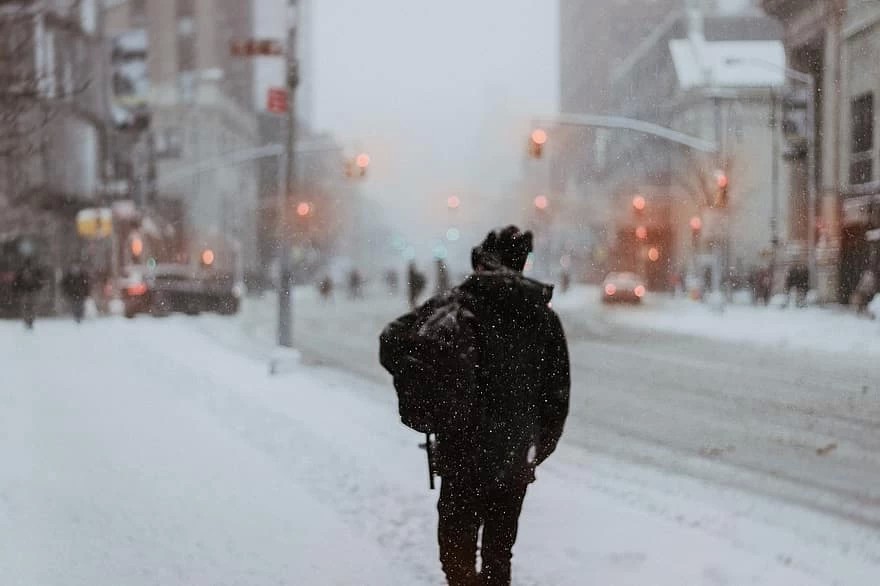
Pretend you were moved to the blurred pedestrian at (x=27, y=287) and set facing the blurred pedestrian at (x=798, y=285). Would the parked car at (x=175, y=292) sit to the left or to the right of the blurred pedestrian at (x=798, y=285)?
left

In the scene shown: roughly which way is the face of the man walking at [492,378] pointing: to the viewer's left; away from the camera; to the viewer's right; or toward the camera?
away from the camera

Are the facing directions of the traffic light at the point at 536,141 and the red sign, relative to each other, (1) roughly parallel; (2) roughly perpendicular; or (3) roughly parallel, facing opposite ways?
roughly parallel

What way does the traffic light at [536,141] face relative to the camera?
toward the camera

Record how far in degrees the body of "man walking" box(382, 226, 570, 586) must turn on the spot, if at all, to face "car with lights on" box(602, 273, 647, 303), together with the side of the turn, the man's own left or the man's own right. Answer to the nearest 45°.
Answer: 0° — they already face it

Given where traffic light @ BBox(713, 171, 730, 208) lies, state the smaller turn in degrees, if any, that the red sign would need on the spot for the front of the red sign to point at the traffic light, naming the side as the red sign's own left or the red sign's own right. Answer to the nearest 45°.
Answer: approximately 135° to the red sign's own left

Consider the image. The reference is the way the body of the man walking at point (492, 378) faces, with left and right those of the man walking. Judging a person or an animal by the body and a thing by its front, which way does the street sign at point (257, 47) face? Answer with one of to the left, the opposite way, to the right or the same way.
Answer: the opposite way

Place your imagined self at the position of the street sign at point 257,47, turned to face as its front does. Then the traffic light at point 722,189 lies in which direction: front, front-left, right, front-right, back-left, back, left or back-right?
back-left

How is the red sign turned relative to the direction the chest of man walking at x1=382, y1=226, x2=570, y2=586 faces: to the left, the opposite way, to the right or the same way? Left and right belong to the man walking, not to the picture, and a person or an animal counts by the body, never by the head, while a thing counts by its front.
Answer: the opposite way

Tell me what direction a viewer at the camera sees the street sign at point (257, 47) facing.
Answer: facing the viewer

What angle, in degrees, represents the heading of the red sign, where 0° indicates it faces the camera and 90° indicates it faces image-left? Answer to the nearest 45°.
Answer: approximately 0°

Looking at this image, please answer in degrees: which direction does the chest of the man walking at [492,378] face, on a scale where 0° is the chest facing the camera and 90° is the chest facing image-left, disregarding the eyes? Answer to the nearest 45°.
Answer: approximately 180°

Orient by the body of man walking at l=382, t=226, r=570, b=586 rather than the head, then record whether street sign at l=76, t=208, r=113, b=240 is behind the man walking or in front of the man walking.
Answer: in front
